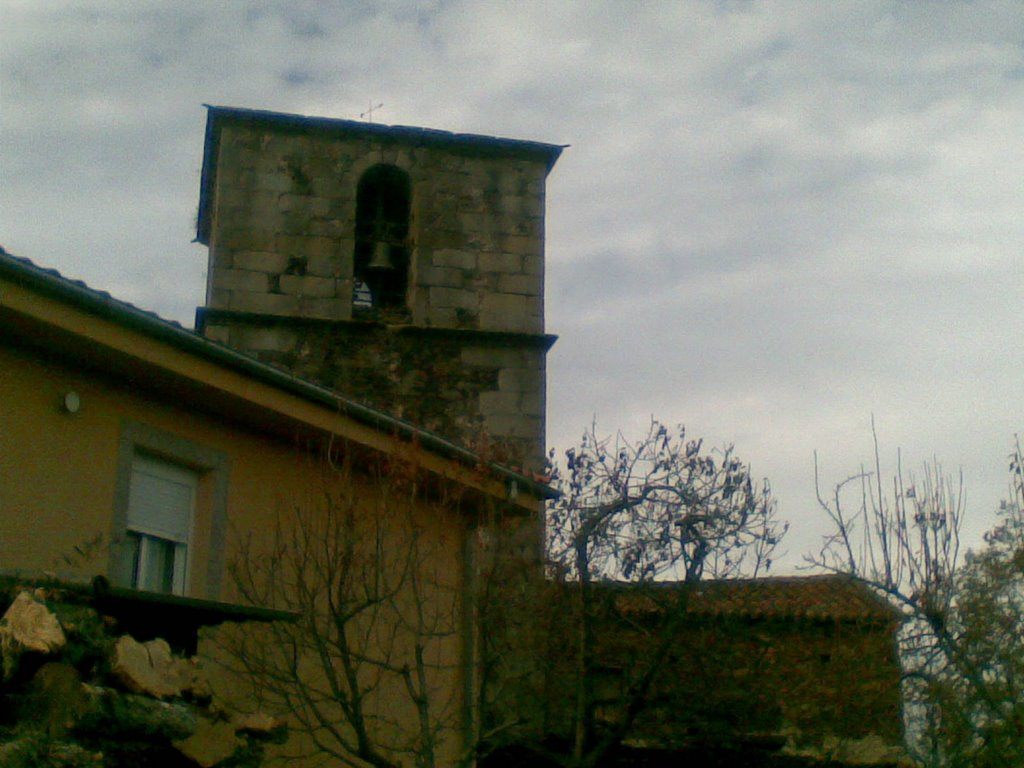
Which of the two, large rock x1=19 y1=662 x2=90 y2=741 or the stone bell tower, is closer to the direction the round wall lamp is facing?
the large rock

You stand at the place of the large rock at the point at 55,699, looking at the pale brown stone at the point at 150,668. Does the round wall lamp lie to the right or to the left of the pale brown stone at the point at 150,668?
left

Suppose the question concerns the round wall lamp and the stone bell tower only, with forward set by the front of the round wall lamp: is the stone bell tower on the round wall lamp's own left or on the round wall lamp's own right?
on the round wall lamp's own left

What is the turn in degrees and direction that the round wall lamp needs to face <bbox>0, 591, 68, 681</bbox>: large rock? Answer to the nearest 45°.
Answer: approximately 45° to its right

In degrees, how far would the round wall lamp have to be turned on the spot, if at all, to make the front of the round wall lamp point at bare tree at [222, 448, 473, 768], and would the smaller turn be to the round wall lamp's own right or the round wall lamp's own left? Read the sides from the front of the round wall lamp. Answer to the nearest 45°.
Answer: approximately 45° to the round wall lamp's own left

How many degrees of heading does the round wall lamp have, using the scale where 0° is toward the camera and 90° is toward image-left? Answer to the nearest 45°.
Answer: approximately 315°

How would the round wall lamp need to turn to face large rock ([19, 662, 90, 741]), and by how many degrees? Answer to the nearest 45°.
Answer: approximately 45° to its right

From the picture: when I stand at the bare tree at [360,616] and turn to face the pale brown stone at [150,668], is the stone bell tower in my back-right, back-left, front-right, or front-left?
back-right

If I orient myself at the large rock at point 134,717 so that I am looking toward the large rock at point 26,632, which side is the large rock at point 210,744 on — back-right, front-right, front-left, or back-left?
back-right
